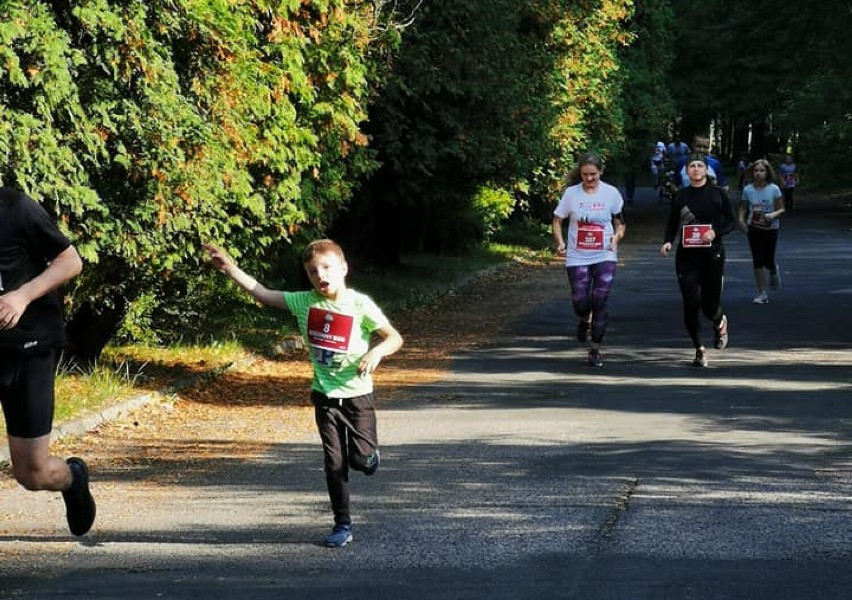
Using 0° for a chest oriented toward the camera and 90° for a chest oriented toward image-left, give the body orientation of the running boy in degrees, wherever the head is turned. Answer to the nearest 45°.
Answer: approximately 0°

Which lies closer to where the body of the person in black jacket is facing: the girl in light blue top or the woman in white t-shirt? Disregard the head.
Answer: the woman in white t-shirt

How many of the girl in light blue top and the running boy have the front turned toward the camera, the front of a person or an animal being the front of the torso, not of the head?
2

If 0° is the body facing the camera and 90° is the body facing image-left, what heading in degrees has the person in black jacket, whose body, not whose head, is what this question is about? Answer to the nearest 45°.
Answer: approximately 0°

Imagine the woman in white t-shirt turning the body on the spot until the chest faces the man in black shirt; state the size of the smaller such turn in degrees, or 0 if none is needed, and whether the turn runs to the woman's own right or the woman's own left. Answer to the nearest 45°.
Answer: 0° — they already face them
